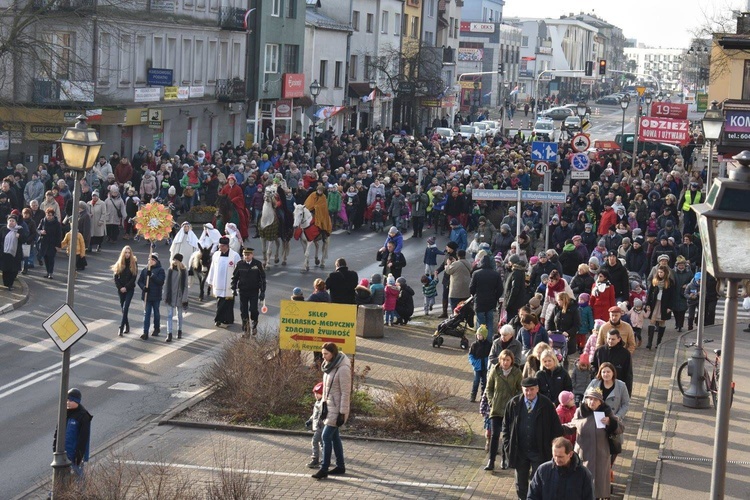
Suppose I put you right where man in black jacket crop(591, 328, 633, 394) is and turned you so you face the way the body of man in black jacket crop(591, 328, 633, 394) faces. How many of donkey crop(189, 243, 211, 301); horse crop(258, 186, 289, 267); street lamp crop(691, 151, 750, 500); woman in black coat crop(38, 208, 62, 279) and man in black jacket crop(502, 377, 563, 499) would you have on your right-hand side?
3

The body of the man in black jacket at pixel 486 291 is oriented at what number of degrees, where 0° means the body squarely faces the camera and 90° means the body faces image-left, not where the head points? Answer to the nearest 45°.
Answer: approximately 180°

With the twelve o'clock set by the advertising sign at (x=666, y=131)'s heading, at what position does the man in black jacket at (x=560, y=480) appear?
The man in black jacket is roughly at 12 o'clock from the advertising sign.

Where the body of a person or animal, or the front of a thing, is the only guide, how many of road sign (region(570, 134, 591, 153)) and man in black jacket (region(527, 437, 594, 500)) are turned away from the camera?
0

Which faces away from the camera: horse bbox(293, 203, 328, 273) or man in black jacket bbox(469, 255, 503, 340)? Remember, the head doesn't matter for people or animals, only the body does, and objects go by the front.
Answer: the man in black jacket

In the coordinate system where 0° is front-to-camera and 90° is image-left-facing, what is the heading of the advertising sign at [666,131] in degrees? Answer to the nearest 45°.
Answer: approximately 0°

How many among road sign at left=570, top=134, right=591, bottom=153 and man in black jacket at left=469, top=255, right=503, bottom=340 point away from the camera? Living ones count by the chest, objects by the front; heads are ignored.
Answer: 1

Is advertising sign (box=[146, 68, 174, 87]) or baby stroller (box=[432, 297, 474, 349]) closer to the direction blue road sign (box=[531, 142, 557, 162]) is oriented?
the baby stroller

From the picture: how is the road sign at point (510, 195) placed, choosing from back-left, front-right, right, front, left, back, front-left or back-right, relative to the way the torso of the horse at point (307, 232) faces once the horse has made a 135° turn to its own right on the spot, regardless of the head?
back-right
